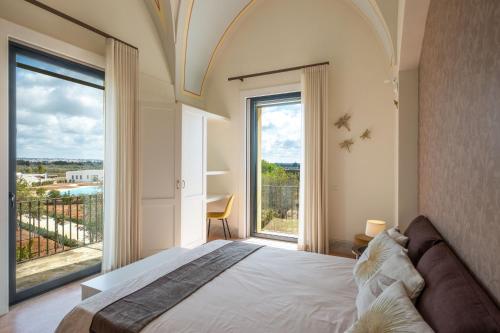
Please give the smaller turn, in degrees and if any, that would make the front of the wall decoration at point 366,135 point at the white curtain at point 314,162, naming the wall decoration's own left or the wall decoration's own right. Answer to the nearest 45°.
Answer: approximately 90° to the wall decoration's own right

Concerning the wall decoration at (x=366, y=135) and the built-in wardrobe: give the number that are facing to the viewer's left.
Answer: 0

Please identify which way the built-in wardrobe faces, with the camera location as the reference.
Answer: facing the viewer and to the right of the viewer

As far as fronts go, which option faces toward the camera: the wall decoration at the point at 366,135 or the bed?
the wall decoration

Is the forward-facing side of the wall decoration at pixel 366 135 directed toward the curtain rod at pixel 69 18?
no

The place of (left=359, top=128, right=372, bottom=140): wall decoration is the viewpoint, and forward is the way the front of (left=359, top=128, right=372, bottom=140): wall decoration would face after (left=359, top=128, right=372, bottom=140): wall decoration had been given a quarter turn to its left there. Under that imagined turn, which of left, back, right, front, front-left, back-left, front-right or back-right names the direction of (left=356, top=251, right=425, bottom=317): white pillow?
right

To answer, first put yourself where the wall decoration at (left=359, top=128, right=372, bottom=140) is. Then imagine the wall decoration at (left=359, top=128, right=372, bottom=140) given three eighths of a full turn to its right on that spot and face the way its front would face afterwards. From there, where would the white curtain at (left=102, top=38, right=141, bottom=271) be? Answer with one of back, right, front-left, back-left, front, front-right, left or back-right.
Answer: left

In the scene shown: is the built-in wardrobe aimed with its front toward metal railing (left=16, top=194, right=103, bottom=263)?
no

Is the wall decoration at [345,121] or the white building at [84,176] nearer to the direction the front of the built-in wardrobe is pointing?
the wall decoration

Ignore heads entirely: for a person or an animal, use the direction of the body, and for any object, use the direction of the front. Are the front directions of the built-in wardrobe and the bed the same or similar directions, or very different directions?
very different directions

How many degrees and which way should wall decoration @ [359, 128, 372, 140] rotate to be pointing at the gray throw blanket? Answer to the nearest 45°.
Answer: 0° — it already faces it

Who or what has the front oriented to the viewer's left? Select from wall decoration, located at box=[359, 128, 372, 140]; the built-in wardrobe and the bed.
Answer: the bed

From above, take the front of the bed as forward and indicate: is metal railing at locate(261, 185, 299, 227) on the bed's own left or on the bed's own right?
on the bed's own right

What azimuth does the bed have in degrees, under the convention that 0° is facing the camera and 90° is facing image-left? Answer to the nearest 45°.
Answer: approximately 90°

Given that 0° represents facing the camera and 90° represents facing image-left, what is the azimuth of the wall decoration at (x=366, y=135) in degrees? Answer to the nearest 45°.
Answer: approximately 0°
